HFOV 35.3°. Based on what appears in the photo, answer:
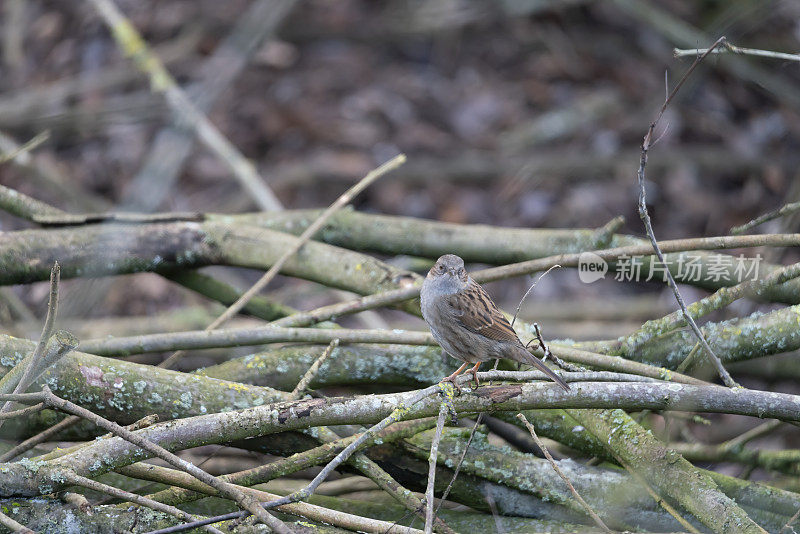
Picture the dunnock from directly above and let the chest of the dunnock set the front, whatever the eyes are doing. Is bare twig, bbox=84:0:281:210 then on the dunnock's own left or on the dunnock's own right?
on the dunnock's own right

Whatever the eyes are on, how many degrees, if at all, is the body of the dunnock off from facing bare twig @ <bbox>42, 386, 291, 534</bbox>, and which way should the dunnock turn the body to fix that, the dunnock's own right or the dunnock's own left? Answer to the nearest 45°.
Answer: approximately 45° to the dunnock's own left

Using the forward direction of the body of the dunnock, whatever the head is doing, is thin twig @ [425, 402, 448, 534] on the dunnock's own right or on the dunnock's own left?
on the dunnock's own left

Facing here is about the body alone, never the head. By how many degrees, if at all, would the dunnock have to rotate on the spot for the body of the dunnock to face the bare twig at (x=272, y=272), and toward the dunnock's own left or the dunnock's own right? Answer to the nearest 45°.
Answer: approximately 45° to the dunnock's own right

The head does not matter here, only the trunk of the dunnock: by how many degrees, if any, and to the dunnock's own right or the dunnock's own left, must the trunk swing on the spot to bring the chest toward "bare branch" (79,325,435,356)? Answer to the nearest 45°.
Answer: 0° — it already faces it

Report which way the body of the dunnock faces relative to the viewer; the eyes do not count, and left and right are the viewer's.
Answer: facing to the left of the viewer
